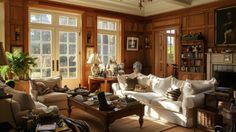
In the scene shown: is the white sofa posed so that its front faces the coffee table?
yes

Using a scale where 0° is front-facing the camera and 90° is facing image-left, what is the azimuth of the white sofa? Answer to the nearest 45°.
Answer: approximately 45°

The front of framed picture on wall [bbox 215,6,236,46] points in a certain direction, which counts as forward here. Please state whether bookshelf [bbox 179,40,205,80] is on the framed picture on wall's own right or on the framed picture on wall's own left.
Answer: on the framed picture on wall's own right

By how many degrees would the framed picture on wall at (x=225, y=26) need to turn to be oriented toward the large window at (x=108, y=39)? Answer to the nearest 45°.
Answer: approximately 45° to its right

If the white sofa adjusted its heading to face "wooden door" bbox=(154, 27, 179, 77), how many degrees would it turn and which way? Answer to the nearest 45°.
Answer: approximately 135° to its right

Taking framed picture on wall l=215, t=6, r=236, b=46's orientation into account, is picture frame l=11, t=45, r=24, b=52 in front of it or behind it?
in front

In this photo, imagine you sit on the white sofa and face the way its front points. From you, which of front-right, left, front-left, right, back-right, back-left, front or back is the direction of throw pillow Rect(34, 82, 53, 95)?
front-right

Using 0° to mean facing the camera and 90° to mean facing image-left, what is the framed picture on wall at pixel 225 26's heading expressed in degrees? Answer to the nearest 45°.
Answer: approximately 45°

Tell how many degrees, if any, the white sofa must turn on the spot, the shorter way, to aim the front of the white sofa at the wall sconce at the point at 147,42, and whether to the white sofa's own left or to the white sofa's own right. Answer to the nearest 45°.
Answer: approximately 135° to the white sofa's own right

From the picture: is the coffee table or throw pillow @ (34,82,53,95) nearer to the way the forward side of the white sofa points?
the coffee table

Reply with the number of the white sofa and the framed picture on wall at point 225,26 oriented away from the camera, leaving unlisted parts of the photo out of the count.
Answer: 0
